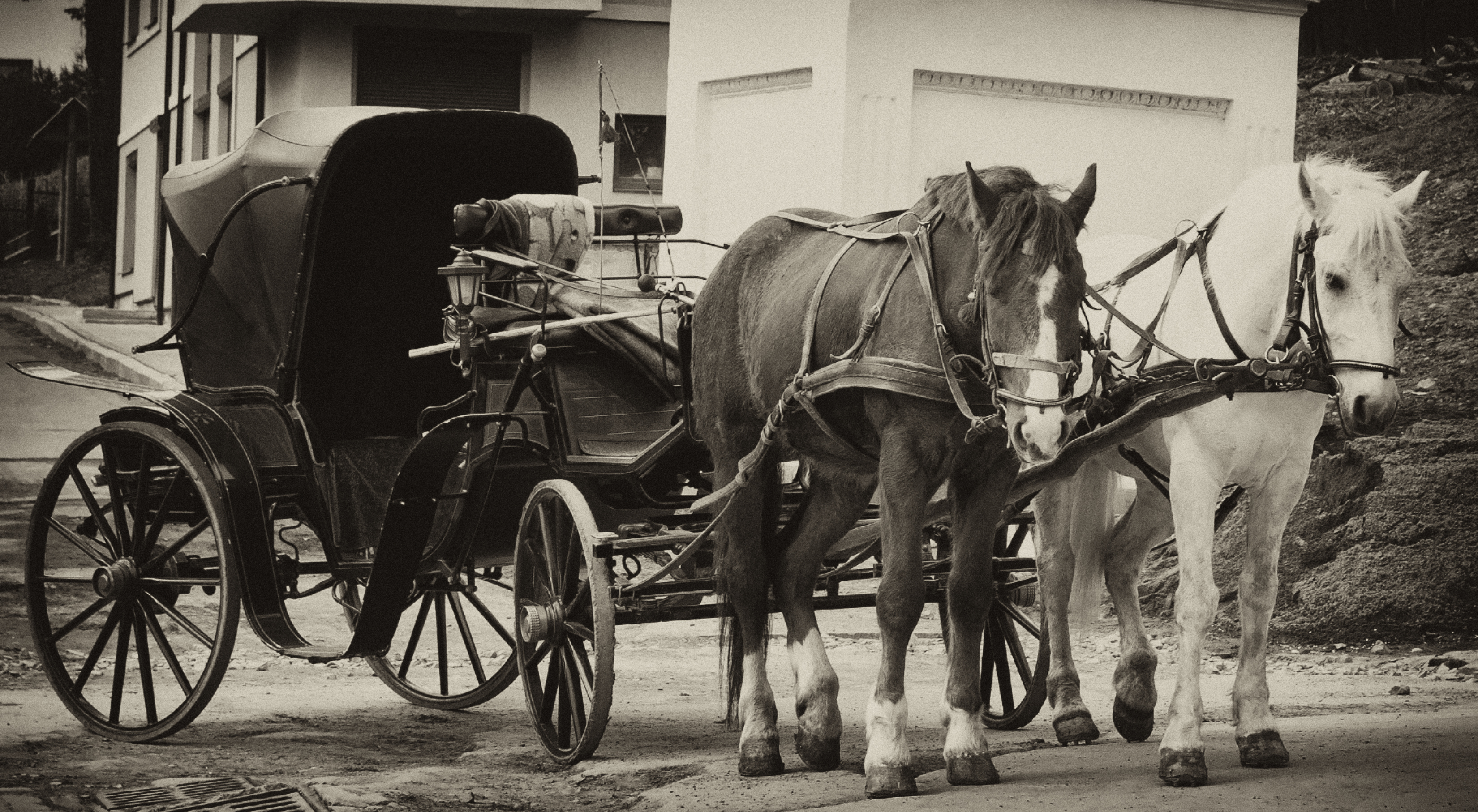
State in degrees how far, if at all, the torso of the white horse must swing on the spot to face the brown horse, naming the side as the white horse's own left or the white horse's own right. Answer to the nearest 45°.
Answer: approximately 90° to the white horse's own right

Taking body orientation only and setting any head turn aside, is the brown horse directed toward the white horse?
no

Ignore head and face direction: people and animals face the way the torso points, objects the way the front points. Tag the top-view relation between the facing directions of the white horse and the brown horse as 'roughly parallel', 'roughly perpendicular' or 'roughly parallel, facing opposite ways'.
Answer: roughly parallel

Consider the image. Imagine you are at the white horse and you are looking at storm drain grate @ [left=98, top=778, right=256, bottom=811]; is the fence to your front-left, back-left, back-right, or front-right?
front-right

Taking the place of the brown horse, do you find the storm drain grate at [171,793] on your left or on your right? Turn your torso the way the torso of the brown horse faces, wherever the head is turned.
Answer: on your right

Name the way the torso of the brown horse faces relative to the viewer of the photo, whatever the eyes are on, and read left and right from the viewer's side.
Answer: facing the viewer and to the right of the viewer

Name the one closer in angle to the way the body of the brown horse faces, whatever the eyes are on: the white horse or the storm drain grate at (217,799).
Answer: the white horse

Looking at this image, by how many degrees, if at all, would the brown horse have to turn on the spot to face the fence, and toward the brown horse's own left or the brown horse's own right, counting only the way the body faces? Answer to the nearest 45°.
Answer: approximately 180°

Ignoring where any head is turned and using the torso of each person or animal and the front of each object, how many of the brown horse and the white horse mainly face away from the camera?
0

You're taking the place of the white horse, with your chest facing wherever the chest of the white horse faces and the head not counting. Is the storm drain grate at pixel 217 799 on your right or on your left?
on your right

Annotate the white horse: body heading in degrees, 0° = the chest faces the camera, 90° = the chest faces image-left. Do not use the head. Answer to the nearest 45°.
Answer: approximately 315°

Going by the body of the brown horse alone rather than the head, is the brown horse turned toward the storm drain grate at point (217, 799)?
no
